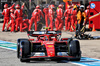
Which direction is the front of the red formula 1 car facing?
toward the camera
